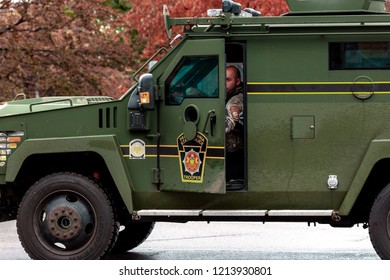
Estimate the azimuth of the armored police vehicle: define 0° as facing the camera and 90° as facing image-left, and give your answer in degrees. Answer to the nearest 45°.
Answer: approximately 90°

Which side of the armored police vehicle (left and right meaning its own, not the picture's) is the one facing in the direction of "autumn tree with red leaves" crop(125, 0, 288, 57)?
right

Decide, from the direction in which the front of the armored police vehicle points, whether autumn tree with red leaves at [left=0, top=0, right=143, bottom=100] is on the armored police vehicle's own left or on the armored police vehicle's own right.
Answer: on the armored police vehicle's own right
